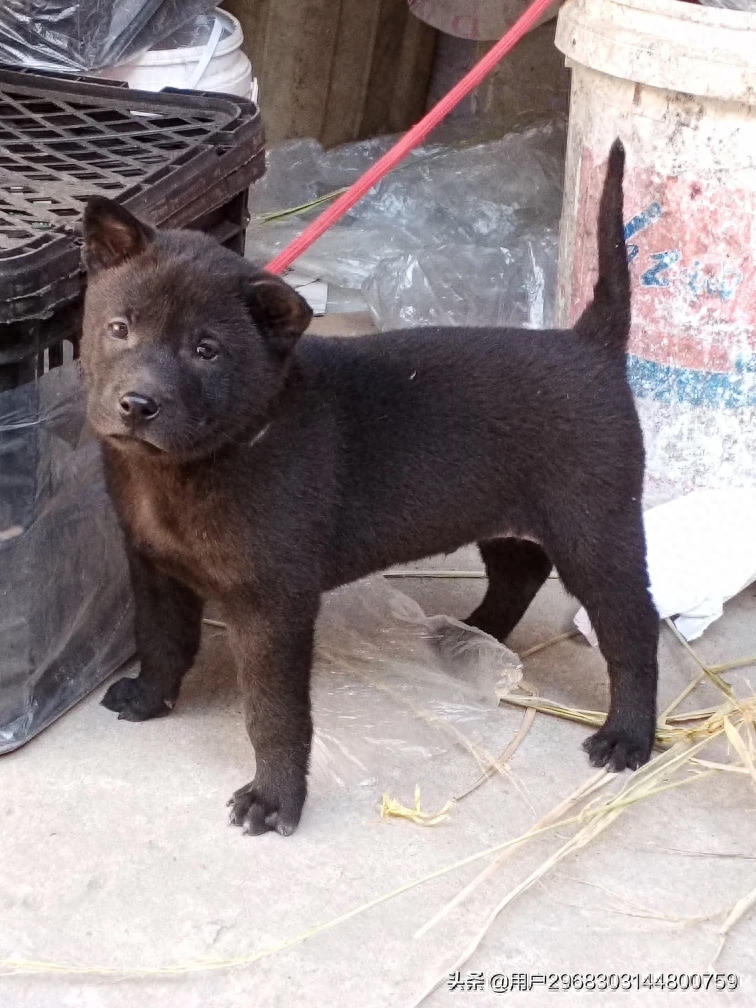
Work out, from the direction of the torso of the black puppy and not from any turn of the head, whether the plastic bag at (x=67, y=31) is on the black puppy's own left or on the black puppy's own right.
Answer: on the black puppy's own right

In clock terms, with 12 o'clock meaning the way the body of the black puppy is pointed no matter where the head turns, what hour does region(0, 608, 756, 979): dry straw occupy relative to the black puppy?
The dry straw is roughly at 8 o'clock from the black puppy.

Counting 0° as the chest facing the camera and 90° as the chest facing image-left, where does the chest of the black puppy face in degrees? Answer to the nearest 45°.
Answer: approximately 45°

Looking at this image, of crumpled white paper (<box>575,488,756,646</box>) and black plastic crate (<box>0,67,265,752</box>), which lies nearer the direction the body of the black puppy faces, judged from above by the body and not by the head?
the black plastic crate

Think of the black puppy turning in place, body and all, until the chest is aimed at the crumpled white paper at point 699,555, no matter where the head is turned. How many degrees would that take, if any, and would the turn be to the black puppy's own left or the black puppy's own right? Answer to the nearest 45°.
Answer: approximately 180°
